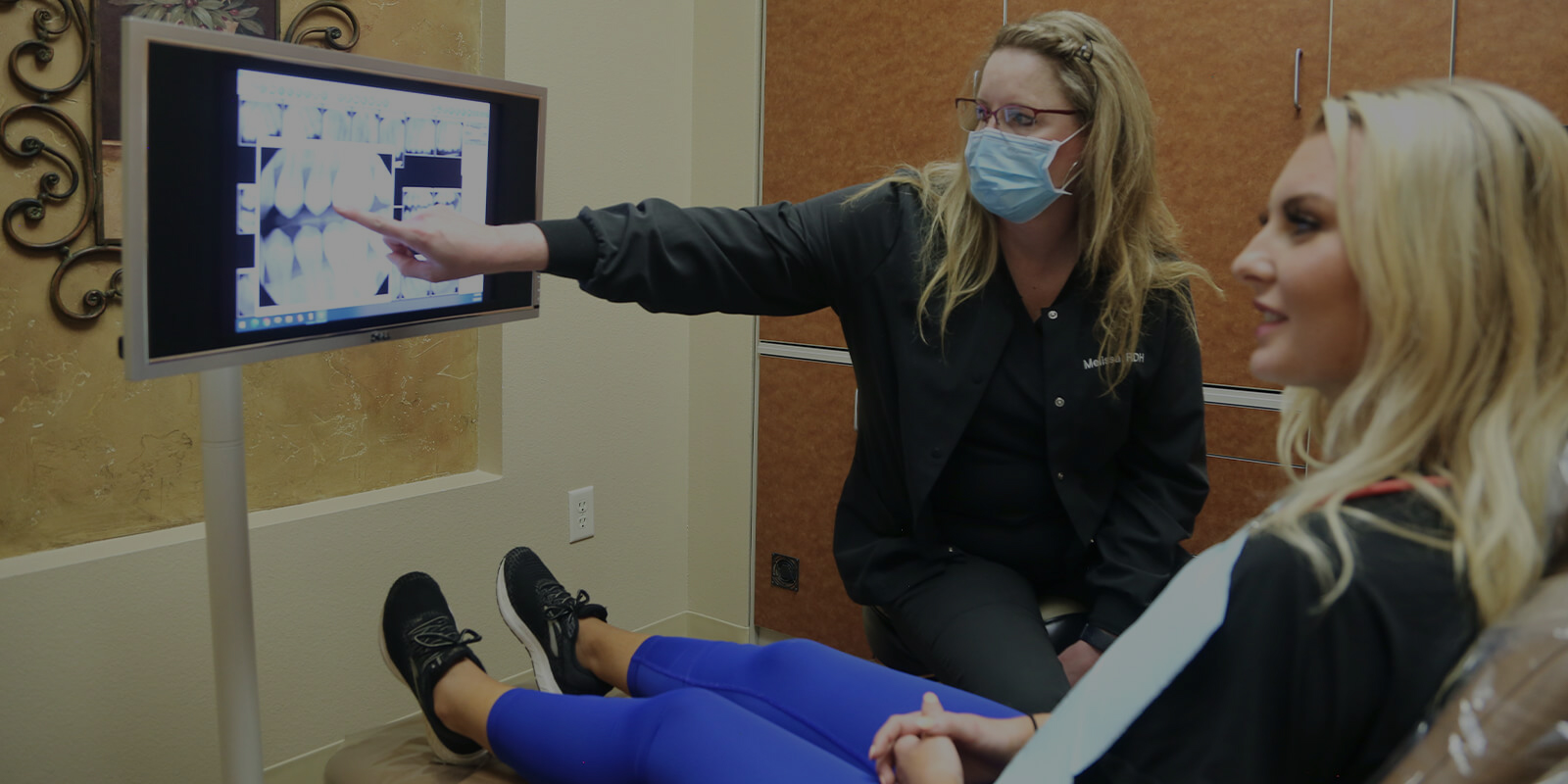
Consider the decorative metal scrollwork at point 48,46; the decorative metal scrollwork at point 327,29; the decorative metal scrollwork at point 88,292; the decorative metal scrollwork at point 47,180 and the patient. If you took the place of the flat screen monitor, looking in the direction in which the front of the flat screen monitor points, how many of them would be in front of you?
1

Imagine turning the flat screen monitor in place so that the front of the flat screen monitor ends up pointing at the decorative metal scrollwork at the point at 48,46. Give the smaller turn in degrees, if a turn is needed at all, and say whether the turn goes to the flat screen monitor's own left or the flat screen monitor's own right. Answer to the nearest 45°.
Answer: approximately 180°

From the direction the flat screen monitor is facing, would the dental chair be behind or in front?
in front

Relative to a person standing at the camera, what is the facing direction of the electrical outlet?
facing the viewer and to the right of the viewer

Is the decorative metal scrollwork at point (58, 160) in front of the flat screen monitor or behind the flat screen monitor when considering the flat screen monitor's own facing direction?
behind

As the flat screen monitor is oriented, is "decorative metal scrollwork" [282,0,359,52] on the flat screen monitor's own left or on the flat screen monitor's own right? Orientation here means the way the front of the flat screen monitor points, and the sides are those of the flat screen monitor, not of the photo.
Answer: on the flat screen monitor's own left

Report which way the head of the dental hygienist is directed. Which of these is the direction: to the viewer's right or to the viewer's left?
to the viewer's left

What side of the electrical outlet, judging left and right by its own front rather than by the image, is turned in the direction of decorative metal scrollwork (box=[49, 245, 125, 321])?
right

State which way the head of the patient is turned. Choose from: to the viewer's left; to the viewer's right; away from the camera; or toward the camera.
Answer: to the viewer's left

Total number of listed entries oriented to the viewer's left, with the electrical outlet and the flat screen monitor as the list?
0

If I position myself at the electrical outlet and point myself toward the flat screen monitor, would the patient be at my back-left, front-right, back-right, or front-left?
front-left

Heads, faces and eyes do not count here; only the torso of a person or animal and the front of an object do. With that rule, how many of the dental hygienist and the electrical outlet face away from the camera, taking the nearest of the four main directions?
0

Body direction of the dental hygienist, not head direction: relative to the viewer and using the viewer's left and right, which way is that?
facing the viewer

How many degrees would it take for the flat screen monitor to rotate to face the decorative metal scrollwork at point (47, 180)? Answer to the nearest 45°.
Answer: approximately 180°

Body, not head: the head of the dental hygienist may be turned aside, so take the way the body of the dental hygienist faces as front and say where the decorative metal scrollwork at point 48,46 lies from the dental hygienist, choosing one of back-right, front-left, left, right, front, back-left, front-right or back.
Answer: right
